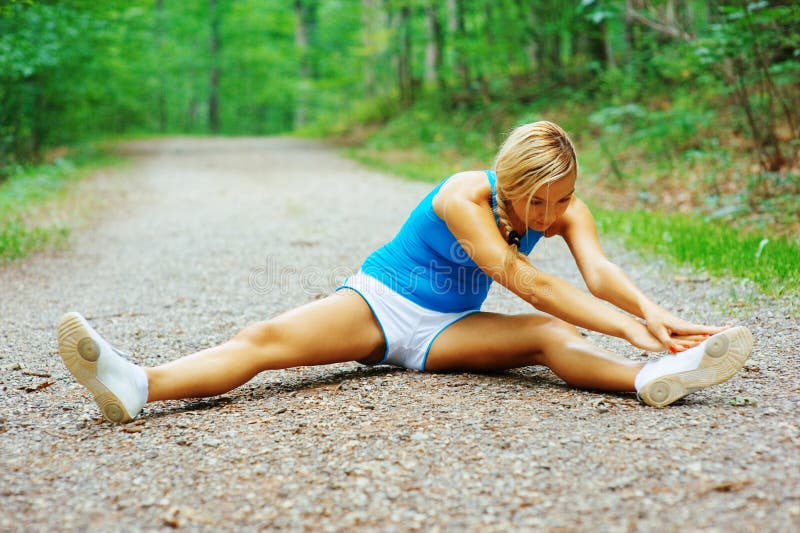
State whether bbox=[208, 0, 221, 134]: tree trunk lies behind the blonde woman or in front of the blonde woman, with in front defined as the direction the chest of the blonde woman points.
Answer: behind

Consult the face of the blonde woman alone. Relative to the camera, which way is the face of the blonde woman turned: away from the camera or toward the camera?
toward the camera

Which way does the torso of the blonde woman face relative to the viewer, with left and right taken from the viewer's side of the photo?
facing the viewer and to the right of the viewer

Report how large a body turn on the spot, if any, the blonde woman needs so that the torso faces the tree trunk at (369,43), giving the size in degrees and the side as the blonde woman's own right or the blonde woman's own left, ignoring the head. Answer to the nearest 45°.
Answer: approximately 135° to the blonde woman's own left

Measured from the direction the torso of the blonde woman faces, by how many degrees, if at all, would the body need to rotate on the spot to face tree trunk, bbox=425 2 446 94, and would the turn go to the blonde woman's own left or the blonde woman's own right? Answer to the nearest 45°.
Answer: approximately 135° to the blonde woman's own left

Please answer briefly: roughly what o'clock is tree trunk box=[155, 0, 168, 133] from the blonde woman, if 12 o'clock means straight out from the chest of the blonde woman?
The tree trunk is roughly at 7 o'clock from the blonde woman.

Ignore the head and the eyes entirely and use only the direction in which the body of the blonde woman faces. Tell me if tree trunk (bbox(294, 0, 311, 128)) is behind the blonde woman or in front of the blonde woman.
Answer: behind

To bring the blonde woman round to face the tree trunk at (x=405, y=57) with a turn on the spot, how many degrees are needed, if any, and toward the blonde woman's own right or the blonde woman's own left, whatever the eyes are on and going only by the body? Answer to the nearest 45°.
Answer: approximately 135° to the blonde woman's own left
